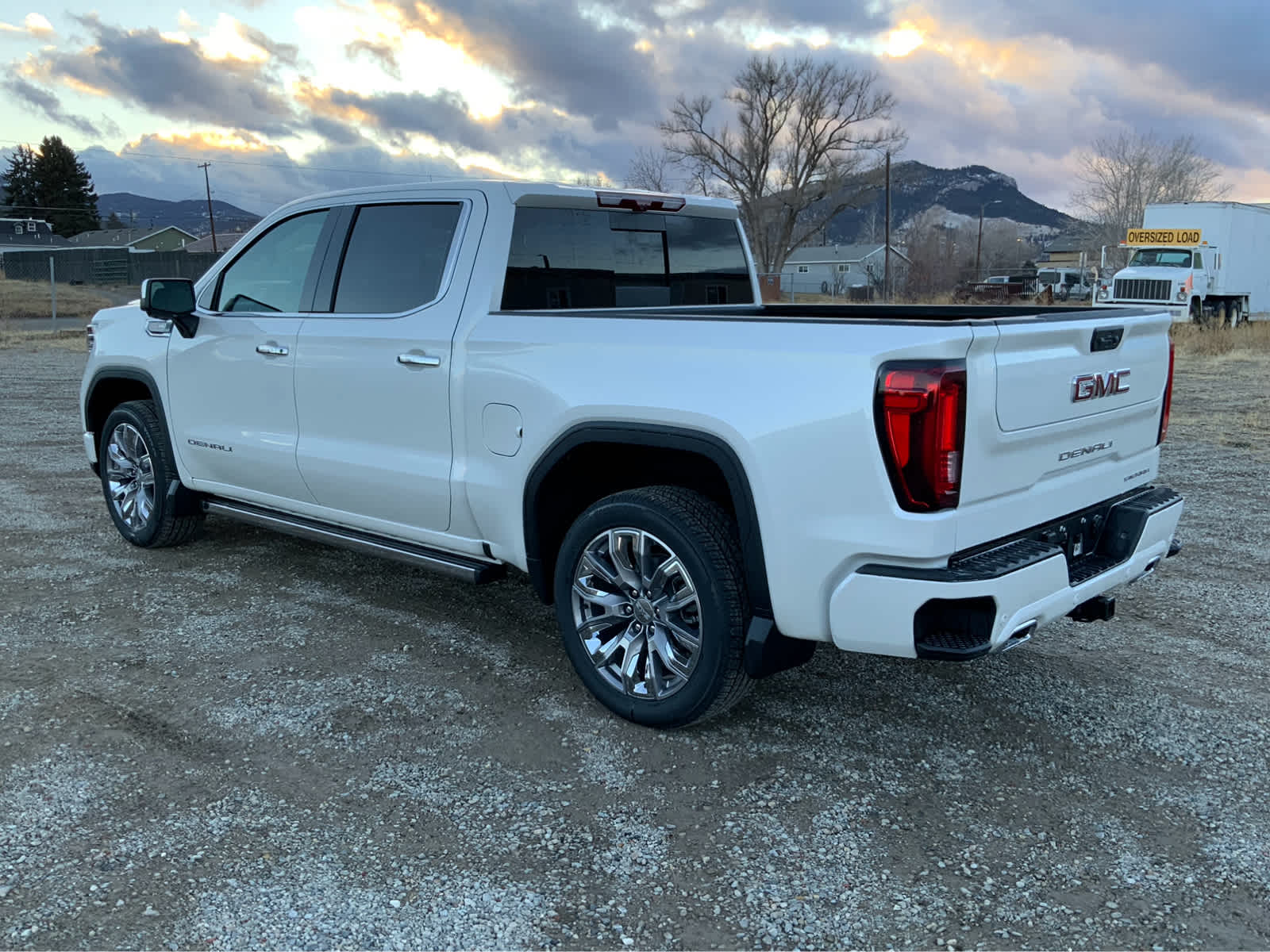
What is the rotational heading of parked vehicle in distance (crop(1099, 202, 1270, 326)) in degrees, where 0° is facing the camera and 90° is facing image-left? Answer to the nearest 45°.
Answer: approximately 45°

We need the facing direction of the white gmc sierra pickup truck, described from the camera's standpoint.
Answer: facing away from the viewer and to the left of the viewer
